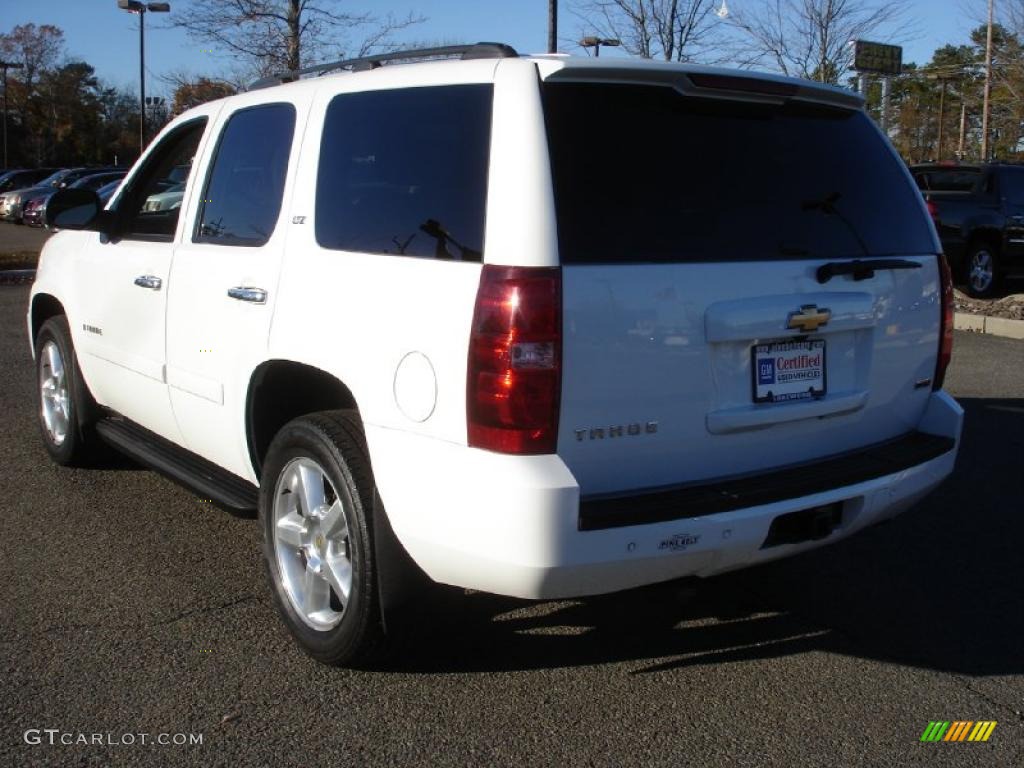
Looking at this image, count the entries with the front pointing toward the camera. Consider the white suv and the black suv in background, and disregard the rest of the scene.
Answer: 0

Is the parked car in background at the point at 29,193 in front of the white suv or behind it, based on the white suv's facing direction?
in front

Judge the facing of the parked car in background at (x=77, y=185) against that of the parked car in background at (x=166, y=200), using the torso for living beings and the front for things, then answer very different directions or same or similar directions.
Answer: same or similar directions

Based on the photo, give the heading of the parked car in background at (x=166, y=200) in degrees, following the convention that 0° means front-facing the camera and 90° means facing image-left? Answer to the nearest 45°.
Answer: approximately 45°

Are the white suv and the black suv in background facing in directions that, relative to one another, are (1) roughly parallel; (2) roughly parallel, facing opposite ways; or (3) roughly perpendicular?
roughly perpendicular

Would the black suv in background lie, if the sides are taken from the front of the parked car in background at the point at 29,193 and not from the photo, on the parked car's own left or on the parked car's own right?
on the parked car's own left

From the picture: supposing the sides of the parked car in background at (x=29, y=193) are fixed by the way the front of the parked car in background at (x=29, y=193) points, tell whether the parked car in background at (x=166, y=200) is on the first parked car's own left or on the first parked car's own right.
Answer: on the first parked car's own left

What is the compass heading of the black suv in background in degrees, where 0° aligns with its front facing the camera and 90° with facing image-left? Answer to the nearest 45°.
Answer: approximately 225°

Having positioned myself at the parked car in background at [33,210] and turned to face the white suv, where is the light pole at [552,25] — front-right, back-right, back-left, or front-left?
front-left
